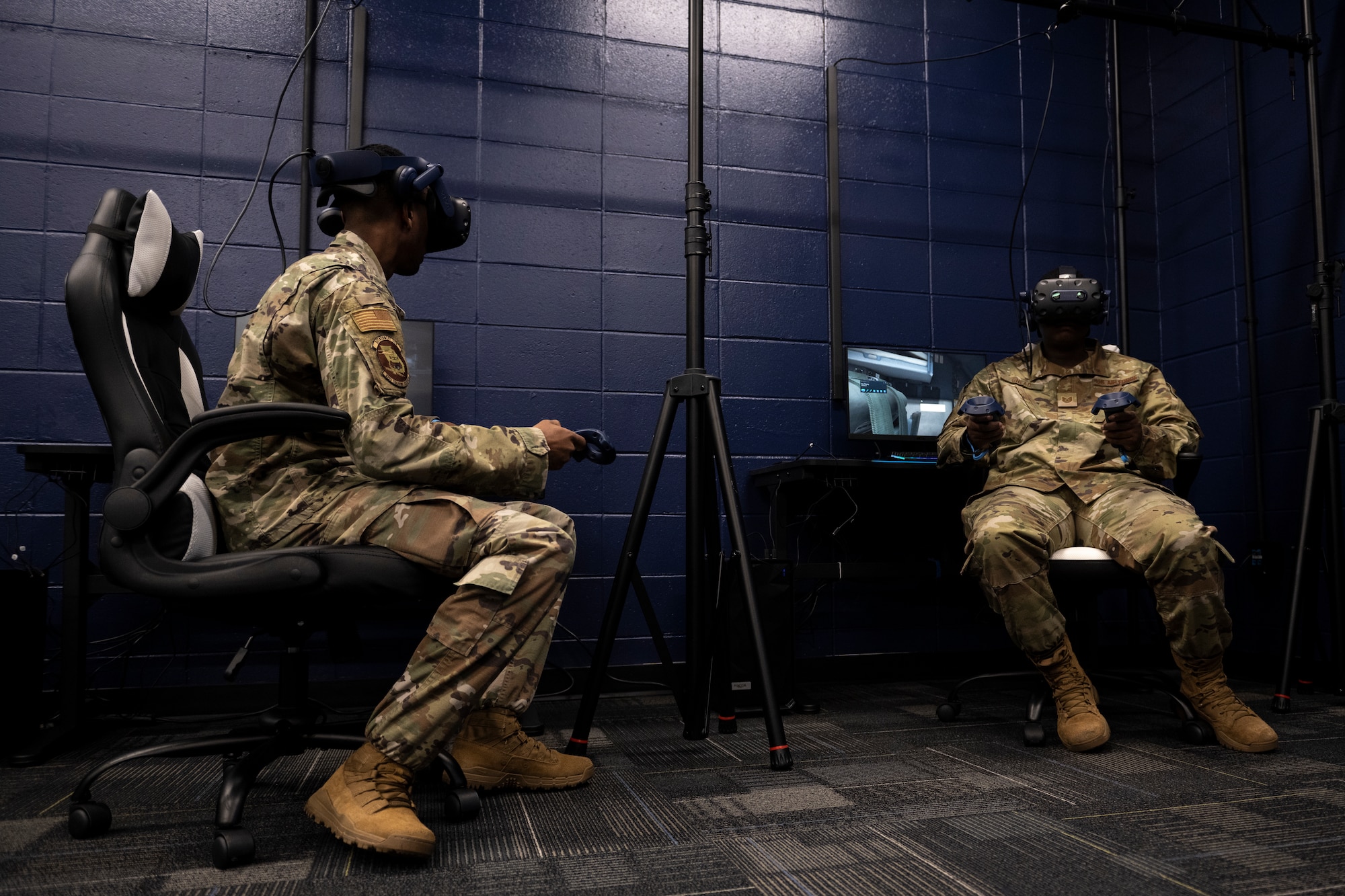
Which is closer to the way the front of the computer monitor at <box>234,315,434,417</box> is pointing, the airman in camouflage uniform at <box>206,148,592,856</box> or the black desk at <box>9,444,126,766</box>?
the airman in camouflage uniform

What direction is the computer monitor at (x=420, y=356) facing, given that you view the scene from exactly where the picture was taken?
facing the viewer

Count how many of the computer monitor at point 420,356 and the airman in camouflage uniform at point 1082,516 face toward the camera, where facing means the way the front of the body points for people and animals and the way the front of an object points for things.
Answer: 2

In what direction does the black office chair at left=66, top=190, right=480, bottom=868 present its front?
to the viewer's right

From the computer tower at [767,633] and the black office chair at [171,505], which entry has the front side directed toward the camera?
the computer tower

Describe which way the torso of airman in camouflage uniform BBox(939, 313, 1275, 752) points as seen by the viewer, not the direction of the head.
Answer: toward the camera

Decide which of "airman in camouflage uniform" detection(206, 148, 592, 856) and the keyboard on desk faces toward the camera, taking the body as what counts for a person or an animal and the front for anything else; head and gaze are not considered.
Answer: the keyboard on desk

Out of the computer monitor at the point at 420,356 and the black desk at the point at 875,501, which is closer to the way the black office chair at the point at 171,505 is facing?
the black desk

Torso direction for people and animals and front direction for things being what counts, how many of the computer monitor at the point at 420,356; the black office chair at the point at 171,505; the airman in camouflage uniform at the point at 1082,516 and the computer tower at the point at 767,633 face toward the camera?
3

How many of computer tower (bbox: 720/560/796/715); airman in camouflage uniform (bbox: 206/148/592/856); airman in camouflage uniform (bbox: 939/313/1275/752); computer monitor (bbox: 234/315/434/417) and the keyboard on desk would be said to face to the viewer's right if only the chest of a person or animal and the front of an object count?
1

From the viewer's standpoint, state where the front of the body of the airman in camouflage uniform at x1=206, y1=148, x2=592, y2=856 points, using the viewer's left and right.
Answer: facing to the right of the viewer

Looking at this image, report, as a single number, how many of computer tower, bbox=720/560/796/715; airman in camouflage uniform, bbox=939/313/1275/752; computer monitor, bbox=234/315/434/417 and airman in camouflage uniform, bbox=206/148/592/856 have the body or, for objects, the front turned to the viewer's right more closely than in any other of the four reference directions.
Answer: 1

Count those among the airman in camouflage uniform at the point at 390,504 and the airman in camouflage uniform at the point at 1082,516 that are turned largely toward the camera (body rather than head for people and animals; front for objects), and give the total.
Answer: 1

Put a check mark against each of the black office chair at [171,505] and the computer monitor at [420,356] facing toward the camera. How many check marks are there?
1

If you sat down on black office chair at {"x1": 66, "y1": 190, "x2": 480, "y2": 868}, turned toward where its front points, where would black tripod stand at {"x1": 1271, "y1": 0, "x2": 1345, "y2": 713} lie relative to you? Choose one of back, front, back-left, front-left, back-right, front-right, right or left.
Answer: front

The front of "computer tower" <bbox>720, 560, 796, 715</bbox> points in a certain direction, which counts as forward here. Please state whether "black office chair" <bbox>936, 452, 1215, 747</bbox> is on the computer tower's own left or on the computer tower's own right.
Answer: on the computer tower's own left
